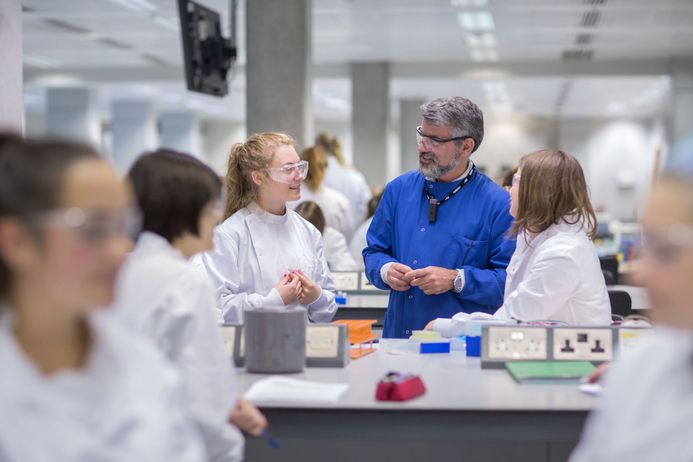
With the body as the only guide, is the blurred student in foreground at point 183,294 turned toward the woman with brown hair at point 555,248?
yes

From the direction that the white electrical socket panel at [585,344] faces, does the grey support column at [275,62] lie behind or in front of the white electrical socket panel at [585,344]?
behind

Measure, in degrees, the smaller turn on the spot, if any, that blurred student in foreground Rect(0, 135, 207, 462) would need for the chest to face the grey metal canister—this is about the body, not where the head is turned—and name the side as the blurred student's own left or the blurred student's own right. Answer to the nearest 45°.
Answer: approximately 90° to the blurred student's own left

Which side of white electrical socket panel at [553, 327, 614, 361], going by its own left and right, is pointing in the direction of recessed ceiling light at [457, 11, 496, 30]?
back

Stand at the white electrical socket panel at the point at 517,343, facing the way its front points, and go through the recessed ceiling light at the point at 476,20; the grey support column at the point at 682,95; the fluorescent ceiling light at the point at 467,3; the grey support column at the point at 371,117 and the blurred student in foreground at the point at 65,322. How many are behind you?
4

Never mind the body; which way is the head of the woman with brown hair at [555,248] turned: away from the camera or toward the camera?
away from the camera

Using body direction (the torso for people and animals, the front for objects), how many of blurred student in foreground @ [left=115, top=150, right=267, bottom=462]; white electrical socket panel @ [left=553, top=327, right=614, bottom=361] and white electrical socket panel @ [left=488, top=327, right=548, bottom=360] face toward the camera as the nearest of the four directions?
2

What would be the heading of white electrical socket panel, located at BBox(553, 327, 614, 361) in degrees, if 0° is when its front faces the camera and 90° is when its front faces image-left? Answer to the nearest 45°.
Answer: approximately 0°

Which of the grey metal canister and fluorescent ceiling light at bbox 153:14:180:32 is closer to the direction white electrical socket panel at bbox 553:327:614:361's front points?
the grey metal canister

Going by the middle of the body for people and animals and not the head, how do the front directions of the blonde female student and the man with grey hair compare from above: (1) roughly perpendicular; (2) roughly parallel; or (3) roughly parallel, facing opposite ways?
roughly perpendicular

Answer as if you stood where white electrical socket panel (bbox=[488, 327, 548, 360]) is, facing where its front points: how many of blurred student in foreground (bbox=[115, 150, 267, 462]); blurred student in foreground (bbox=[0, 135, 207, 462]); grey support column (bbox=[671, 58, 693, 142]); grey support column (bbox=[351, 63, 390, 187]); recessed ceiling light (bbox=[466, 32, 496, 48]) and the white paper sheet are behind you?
3
